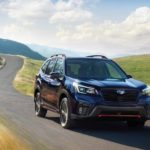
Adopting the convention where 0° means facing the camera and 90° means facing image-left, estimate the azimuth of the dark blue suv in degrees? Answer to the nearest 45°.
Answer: approximately 315°
